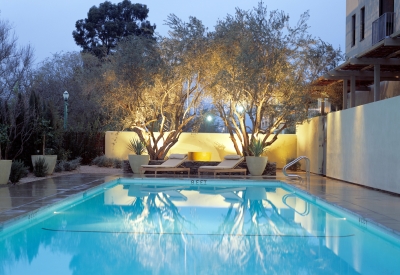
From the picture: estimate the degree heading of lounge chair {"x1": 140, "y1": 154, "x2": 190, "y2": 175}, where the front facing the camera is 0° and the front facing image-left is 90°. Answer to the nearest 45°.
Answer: approximately 45°

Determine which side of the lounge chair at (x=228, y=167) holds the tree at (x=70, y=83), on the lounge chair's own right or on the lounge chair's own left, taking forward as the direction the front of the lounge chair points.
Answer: on the lounge chair's own right

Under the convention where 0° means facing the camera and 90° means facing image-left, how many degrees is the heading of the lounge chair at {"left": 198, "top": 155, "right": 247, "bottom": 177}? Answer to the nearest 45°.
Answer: approximately 45°

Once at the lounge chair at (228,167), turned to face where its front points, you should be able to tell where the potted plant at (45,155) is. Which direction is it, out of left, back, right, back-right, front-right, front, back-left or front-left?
front-right

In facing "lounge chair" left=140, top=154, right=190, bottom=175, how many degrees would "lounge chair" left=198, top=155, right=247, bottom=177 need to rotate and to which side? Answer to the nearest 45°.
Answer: approximately 45° to its right

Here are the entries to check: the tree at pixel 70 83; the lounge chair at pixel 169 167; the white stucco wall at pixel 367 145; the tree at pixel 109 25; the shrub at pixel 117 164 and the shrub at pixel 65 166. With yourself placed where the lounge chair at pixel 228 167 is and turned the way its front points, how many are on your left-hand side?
1

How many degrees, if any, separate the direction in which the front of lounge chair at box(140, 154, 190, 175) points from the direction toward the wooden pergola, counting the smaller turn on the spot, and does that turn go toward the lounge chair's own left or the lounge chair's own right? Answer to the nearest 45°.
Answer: approximately 135° to the lounge chair's own left

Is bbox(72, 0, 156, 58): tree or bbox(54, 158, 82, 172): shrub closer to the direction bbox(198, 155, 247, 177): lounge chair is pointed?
the shrub

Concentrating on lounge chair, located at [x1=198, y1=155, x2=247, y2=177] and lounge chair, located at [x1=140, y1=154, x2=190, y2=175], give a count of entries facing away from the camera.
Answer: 0

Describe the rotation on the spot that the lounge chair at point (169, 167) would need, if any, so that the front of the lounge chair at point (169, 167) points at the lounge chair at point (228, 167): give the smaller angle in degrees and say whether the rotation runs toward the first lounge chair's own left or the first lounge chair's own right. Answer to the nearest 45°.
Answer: approximately 135° to the first lounge chair's own left

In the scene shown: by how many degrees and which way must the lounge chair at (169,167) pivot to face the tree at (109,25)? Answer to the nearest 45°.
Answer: approximately 135° to its right

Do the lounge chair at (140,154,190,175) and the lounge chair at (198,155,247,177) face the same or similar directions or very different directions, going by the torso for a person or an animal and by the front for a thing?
same or similar directions

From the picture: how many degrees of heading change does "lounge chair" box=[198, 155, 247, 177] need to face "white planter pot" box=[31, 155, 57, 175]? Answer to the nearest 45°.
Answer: approximately 45° to its right
